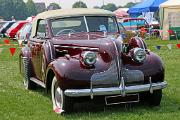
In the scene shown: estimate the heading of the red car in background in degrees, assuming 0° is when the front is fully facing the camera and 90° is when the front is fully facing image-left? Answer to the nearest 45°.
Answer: approximately 45°

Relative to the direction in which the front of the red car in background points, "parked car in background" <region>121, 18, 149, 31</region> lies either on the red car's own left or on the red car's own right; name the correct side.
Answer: on the red car's own left

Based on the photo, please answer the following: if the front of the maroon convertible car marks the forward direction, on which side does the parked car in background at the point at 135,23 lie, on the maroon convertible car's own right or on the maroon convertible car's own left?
on the maroon convertible car's own left

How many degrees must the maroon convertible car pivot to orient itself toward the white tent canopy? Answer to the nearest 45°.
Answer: approximately 135° to its left

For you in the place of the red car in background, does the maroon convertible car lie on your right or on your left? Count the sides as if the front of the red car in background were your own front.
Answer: on your left

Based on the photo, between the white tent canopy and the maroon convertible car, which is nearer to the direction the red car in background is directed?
the maroon convertible car

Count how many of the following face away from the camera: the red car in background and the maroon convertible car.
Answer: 0
